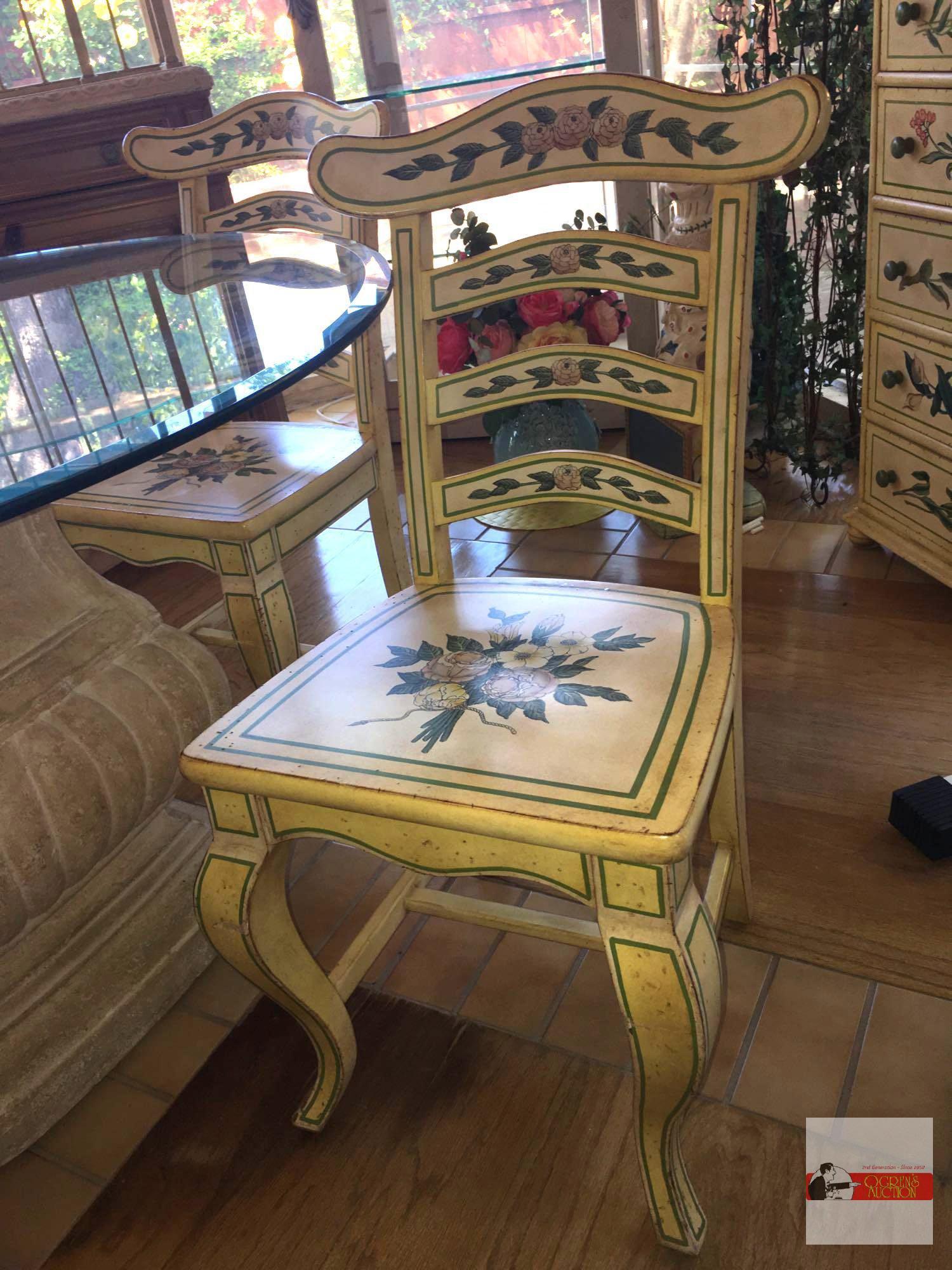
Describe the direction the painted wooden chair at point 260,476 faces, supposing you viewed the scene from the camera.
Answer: facing the viewer and to the left of the viewer

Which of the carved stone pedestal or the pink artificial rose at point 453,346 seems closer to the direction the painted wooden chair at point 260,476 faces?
the carved stone pedestal

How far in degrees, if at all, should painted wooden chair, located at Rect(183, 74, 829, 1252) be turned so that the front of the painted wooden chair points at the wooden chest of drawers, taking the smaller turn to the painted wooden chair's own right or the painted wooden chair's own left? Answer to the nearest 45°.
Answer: approximately 180°

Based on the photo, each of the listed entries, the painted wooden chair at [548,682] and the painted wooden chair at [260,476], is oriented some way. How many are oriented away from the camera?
0

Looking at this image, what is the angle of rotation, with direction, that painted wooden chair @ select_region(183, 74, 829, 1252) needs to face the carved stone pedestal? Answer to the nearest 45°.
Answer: approximately 45° to its right

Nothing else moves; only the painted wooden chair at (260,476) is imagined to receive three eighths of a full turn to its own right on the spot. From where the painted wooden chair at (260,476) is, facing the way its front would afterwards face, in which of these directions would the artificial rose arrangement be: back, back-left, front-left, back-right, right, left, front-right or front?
front-right

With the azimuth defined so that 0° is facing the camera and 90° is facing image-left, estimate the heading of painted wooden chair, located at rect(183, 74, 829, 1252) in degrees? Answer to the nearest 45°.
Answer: approximately 45°

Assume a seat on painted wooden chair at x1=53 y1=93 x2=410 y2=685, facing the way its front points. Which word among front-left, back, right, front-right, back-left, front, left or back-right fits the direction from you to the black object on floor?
left

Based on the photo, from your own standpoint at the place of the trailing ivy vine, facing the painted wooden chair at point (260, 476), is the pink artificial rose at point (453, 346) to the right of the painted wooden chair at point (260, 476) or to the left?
right

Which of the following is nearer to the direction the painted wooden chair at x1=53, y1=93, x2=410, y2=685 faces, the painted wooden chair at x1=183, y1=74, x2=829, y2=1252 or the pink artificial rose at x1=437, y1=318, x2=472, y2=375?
the painted wooden chair

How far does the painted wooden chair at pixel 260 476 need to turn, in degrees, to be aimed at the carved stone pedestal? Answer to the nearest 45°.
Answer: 0° — it already faces it

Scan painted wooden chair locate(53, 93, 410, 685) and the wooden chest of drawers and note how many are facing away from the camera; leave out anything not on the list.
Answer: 0

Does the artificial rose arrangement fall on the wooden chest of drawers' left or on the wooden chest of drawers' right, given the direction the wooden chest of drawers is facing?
on its right

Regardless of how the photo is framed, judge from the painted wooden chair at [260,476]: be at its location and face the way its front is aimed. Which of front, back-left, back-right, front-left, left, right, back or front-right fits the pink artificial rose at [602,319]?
back
